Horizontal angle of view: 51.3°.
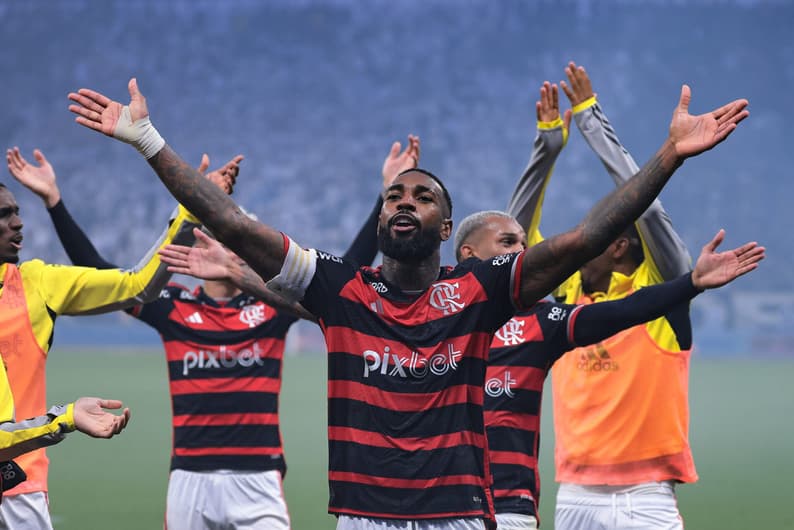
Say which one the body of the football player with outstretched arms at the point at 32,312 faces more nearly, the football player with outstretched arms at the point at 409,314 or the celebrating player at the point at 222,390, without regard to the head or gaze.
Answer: the football player with outstretched arms

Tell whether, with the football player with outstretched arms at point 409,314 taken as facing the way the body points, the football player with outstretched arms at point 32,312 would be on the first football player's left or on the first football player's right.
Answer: on the first football player's right

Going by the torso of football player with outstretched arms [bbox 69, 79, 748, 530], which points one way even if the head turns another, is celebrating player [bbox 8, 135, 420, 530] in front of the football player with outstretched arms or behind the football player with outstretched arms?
behind

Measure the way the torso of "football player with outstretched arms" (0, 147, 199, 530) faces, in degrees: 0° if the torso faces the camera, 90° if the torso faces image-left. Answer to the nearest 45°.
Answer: approximately 0°

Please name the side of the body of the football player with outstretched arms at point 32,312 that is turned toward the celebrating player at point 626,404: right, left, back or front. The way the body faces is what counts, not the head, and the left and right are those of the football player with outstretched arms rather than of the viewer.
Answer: left

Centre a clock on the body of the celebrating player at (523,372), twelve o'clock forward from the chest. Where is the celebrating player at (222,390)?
the celebrating player at (222,390) is roughly at 4 o'clock from the celebrating player at (523,372).

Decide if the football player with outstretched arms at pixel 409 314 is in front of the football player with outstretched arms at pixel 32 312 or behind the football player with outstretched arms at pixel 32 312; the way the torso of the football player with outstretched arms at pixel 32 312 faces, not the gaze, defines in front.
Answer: in front
